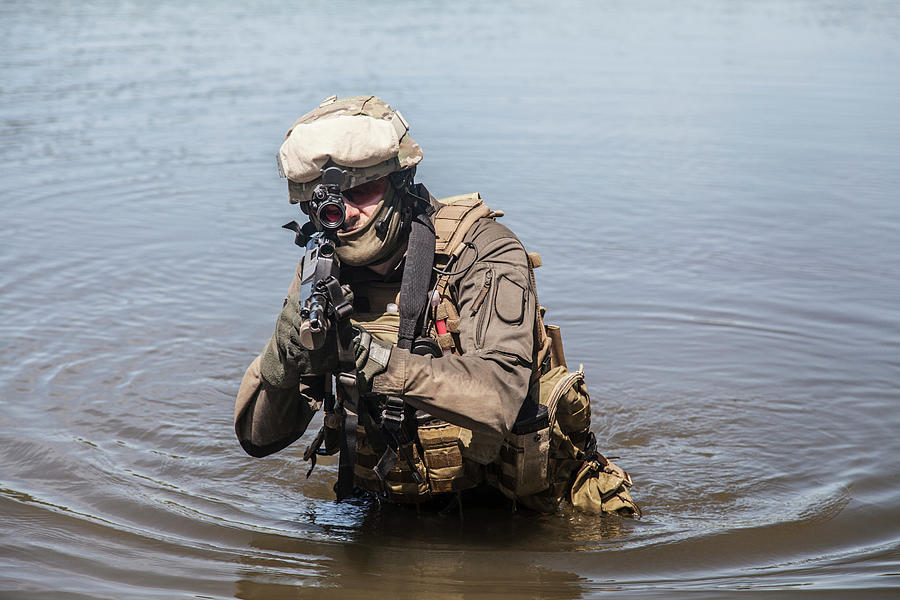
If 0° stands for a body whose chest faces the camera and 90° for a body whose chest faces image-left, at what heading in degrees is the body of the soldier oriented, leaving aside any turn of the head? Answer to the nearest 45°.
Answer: approximately 45°
